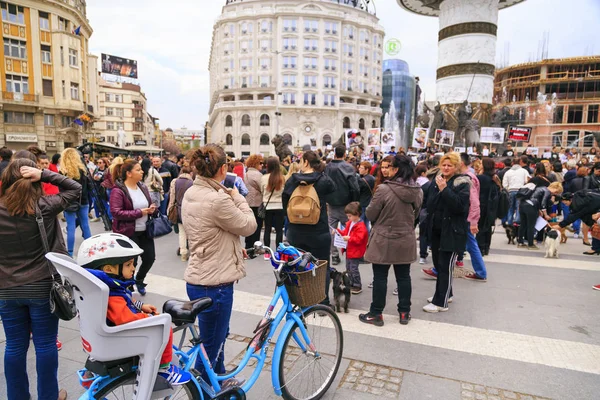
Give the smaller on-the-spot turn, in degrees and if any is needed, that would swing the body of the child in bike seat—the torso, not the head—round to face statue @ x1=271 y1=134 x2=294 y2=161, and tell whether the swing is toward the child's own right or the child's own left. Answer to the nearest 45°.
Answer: approximately 45° to the child's own left

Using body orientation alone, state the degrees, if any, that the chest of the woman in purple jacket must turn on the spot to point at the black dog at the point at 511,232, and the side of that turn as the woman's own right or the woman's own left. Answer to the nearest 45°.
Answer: approximately 45° to the woman's own left

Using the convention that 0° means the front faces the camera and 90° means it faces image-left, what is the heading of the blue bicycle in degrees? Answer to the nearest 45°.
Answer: approximately 225°

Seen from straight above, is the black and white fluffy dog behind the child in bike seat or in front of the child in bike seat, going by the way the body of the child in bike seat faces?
in front

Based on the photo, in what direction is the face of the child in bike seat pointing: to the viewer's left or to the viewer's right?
to the viewer's right

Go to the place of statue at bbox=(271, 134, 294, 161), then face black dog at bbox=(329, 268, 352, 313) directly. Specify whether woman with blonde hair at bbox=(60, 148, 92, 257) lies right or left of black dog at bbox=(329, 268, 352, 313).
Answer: right

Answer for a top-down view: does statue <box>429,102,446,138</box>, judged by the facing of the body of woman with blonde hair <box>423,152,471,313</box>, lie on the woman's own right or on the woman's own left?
on the woman's own right

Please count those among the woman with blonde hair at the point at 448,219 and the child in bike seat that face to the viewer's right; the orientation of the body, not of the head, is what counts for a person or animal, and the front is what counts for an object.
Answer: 1

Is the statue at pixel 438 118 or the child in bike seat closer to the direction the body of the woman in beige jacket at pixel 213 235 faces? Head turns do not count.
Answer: the statue

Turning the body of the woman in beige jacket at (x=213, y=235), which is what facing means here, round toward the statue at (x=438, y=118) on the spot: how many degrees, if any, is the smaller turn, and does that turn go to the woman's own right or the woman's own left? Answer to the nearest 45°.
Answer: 0° — they already face it

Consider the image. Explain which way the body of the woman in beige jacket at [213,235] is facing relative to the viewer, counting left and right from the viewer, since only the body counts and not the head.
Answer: facing away from the viewer and to the right of the viewer

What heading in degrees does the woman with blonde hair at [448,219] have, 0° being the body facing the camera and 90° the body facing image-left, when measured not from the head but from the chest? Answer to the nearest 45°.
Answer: approximately 45°

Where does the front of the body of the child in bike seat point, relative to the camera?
to the viewer's right

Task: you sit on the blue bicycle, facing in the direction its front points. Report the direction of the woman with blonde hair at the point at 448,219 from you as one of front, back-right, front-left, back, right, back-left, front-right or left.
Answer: front

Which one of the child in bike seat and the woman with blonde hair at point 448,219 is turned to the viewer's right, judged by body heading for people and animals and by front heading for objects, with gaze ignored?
the child in bike seat
